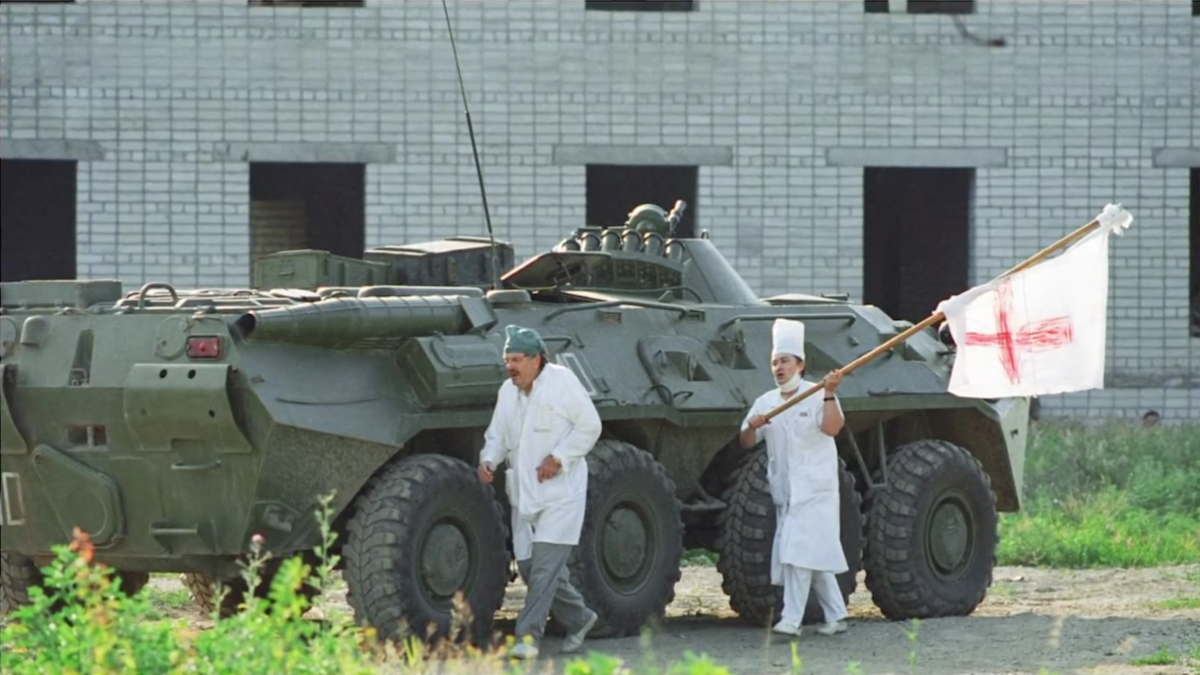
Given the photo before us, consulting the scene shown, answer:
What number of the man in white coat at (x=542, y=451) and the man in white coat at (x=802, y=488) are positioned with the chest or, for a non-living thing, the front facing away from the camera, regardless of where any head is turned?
0

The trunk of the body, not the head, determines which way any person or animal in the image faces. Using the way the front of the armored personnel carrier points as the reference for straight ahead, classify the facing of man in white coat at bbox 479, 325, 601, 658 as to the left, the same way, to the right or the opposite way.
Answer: the opposite way

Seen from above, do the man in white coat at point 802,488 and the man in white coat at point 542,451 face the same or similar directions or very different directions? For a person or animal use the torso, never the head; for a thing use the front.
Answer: same or similar directions

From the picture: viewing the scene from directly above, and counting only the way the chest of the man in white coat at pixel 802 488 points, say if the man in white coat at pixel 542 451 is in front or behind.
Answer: in front

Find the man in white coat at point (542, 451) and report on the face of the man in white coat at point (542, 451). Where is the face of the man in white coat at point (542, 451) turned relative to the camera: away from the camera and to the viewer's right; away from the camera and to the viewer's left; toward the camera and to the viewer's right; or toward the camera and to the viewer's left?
toward the camera and to the viewer's left

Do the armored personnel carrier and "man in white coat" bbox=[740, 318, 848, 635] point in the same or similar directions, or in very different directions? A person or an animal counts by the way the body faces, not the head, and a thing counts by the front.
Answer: very different directions

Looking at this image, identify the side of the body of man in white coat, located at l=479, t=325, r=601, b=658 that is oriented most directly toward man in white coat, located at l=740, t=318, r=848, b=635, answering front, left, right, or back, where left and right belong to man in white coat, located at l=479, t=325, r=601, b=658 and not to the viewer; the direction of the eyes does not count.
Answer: back

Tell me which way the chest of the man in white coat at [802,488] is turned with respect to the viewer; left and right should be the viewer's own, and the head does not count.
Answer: facing the viewer and to the left of the viewer

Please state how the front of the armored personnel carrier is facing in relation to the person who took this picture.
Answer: facing away from the viewer and to the right of the viewer

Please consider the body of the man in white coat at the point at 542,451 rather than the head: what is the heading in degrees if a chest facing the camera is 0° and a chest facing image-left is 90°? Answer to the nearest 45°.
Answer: approximately 45°
